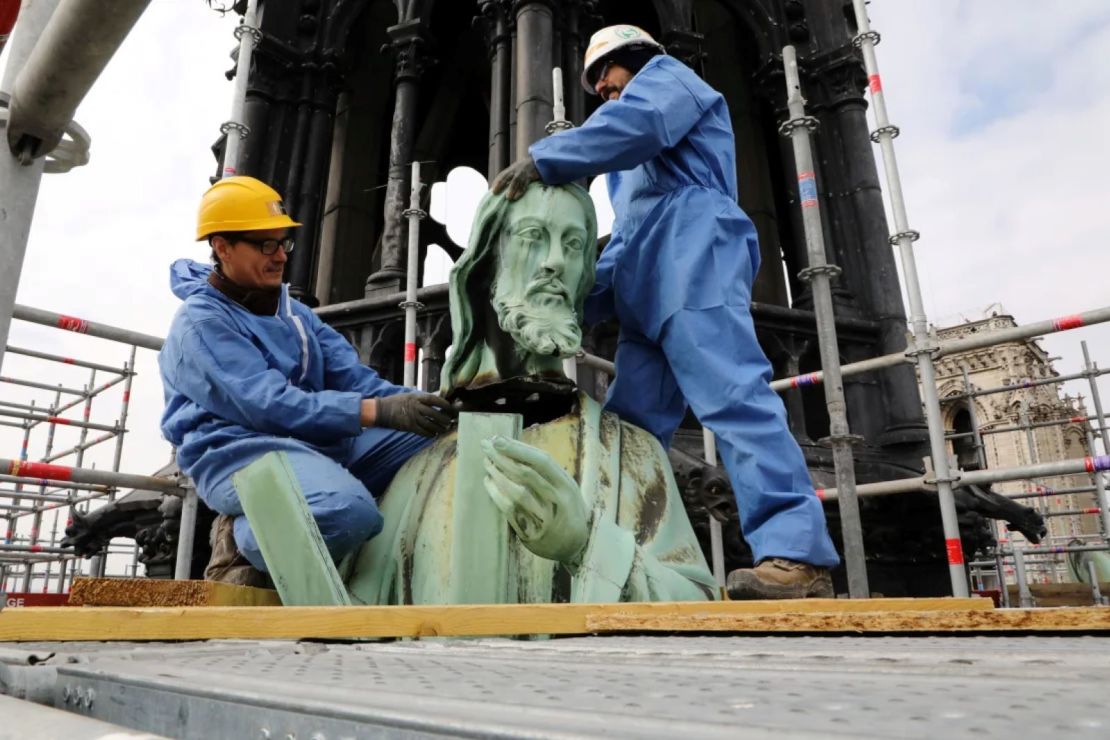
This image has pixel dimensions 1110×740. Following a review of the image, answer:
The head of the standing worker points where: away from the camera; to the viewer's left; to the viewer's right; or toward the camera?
to the viewer's left

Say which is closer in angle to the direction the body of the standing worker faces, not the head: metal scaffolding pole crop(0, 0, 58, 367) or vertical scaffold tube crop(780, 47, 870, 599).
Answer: the metal scaffolding pole

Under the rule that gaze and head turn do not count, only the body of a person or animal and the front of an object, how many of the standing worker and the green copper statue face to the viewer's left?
1

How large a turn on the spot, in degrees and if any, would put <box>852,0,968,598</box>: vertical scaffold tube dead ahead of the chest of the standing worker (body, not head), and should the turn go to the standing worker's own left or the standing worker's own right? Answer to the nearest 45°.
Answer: approximately 135° to the standing worker's own right

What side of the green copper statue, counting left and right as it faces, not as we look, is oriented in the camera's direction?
front

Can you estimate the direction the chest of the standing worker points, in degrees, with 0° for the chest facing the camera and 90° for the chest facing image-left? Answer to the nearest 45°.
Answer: approximately 90°

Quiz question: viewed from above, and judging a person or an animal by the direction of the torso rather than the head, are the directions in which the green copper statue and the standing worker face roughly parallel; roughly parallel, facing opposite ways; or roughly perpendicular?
roughly perpendicular

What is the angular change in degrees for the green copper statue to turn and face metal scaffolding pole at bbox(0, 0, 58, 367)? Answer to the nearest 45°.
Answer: approximately 45° to its right

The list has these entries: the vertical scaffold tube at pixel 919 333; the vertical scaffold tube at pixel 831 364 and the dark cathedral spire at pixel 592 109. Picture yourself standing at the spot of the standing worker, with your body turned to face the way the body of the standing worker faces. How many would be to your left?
0

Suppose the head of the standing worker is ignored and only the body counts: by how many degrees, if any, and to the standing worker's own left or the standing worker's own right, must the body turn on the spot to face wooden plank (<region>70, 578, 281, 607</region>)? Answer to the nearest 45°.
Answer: approximately 45° to the standing worker's own left

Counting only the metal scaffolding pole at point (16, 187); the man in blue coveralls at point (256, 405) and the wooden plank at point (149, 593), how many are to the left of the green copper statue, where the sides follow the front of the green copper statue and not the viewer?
0

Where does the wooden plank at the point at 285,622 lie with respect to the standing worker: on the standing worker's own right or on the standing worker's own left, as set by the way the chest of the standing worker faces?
on the standing worker's own left

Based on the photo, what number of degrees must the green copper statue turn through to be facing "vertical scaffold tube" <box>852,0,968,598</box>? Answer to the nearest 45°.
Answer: approximately 135° to its left

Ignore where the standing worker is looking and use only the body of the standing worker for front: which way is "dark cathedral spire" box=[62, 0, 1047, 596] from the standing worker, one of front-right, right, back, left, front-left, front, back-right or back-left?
right
